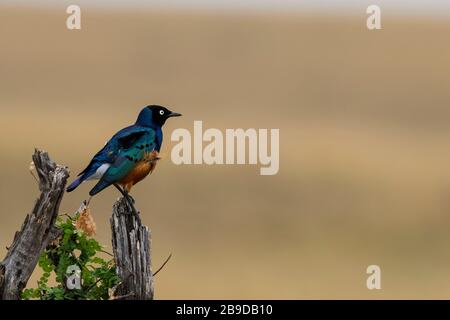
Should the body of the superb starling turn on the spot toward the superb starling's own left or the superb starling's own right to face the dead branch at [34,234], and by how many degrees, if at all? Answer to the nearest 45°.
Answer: approximately 135° to the superb starling's own right

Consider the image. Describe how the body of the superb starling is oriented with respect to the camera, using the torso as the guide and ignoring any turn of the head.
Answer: to the viewer's right
